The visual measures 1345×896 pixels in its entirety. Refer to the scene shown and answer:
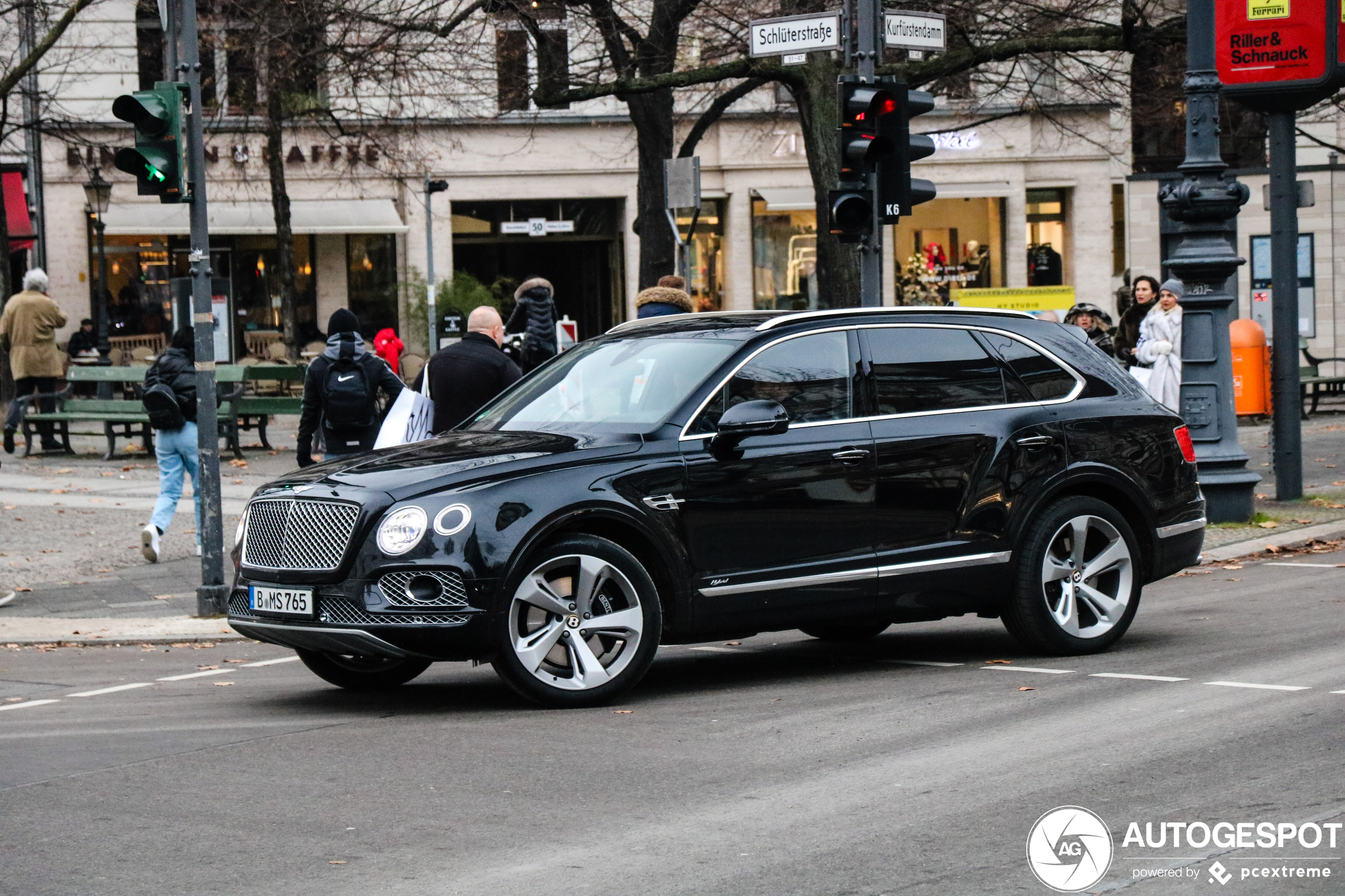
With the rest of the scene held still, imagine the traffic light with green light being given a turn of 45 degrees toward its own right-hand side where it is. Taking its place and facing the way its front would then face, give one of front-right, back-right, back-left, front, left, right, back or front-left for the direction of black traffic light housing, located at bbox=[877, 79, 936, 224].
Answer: back

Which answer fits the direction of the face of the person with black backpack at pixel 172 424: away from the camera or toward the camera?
away from the camera

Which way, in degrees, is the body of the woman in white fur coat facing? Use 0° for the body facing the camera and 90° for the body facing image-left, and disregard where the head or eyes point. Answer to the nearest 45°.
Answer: approximately 0°

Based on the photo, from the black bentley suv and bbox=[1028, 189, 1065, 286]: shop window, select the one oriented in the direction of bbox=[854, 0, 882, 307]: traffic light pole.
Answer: the shop window

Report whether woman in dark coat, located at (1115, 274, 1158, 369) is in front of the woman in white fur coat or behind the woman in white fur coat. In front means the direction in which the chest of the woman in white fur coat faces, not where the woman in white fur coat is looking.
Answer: behind

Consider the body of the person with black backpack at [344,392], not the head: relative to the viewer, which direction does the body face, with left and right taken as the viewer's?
facing away from the viewer

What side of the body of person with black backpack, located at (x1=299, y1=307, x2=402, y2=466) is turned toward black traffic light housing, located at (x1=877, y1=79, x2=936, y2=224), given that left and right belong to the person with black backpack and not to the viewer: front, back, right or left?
right

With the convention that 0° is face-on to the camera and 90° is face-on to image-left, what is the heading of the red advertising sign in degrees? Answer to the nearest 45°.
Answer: approximately 0°

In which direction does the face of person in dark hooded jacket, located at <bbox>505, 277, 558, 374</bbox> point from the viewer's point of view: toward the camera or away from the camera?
away from the camera

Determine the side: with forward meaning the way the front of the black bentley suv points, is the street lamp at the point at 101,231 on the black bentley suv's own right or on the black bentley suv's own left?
on the black bentley suv's own right

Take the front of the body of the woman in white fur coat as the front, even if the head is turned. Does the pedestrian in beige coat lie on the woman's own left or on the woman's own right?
on the woman's own right
